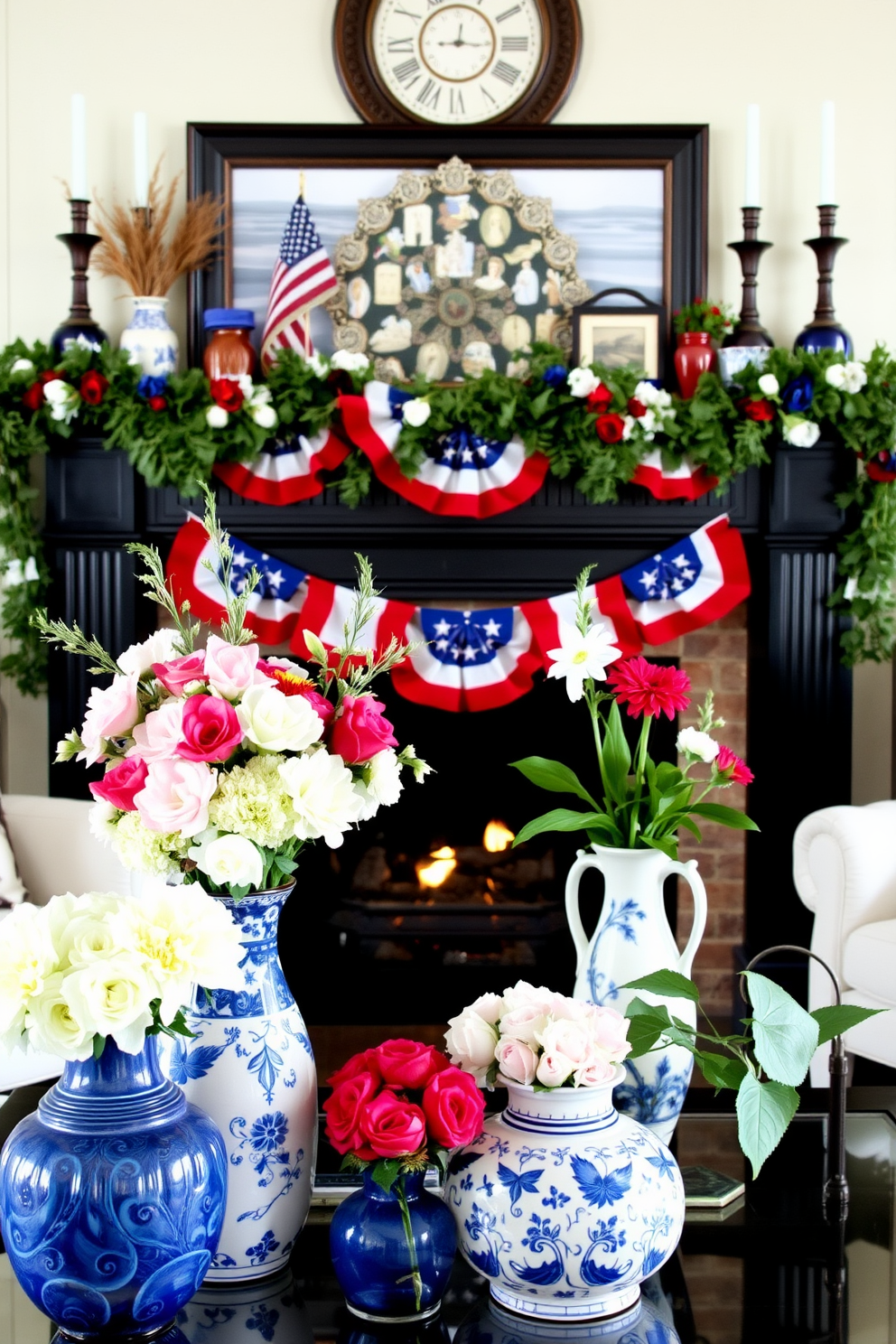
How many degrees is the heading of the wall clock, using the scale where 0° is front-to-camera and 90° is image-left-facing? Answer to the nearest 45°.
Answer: approximately 0°

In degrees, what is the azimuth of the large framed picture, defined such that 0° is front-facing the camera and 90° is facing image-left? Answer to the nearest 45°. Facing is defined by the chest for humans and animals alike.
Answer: approximately 0°

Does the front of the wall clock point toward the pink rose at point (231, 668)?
yes

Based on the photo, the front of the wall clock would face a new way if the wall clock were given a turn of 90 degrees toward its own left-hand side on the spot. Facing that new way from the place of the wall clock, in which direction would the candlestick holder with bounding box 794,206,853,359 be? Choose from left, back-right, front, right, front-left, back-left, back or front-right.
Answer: front

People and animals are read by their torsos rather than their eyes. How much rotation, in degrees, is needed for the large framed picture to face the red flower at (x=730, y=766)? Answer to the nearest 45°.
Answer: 0° — it already faces it

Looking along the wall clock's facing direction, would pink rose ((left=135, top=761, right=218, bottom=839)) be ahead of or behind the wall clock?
ahead

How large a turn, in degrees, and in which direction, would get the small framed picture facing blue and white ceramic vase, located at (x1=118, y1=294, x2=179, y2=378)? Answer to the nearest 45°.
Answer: approximately 90° to its right
